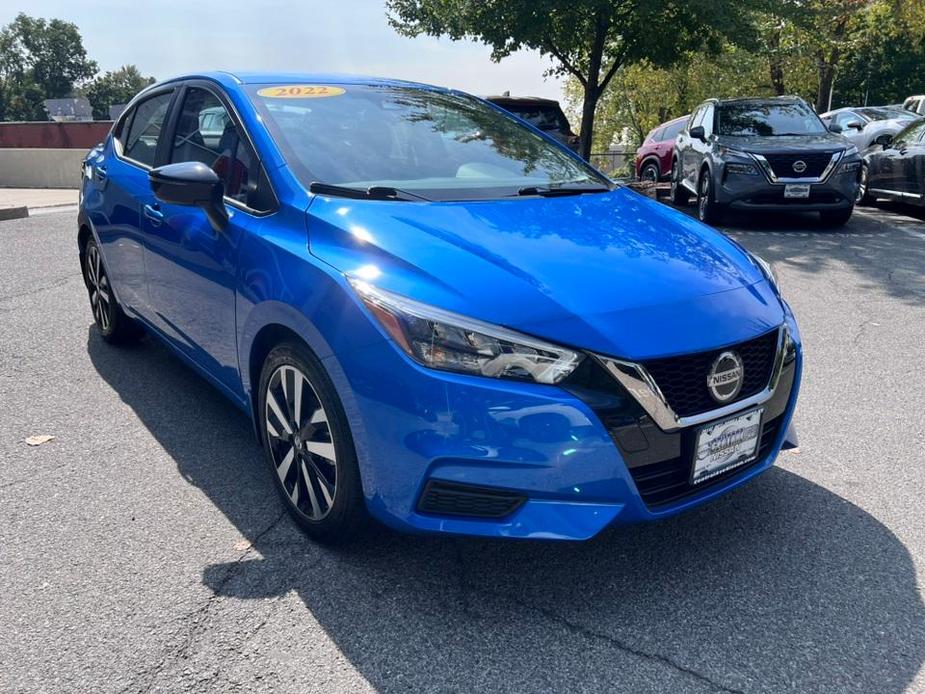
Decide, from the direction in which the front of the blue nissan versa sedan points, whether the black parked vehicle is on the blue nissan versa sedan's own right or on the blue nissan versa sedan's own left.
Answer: on the blue nissan versa sedan's own left

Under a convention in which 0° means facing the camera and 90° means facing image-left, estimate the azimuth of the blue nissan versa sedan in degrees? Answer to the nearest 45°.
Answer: approximately 315°

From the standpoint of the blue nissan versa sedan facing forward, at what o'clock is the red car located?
The red car is roughly at 8 o'clock from the blue nissan versa sedan.

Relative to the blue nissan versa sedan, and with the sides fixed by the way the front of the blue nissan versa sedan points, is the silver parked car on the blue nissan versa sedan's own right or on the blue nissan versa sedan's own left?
on the blue nissan versa sedan's own left

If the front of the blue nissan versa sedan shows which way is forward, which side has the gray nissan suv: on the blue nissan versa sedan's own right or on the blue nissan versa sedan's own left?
on the blue nissan versa sedan's own left

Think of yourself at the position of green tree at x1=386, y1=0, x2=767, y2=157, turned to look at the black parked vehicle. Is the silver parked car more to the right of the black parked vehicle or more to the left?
left

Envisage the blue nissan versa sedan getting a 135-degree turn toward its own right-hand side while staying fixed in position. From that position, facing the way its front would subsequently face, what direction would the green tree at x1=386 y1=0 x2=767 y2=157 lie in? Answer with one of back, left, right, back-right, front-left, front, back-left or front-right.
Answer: right
